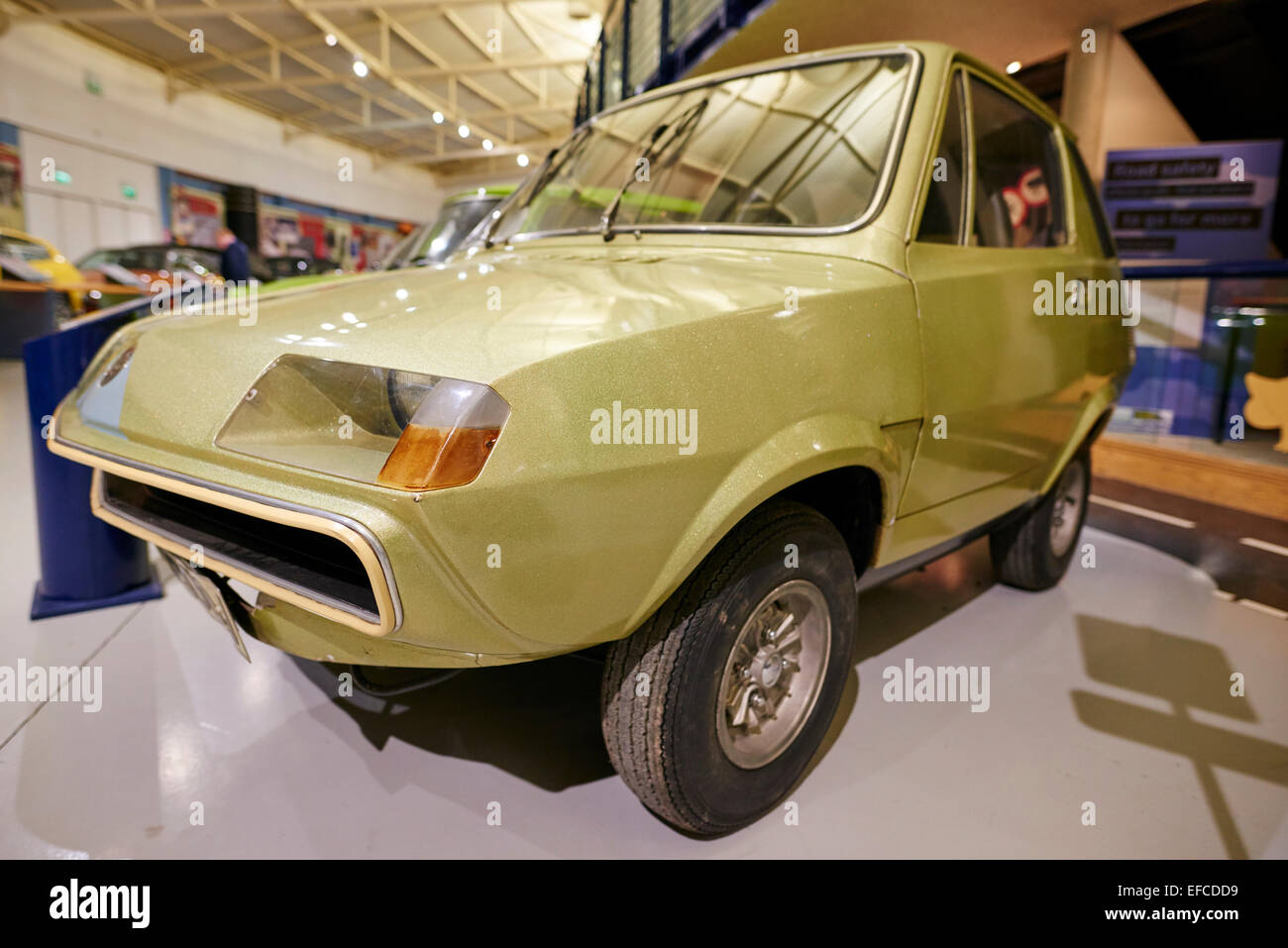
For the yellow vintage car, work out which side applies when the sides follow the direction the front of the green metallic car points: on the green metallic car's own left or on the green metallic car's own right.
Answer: on the green metallic car's own right

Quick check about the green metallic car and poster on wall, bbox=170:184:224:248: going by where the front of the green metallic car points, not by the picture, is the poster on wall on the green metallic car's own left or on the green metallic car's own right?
on the green metallic car's own right

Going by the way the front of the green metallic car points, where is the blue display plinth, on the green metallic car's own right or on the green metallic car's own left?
on the green metallic car's own right

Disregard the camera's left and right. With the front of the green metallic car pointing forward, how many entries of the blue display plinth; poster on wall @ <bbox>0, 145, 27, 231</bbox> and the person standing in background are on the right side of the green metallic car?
3

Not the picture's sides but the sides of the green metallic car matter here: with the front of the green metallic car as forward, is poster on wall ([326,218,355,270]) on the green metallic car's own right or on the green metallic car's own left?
on the green metallic car's own right

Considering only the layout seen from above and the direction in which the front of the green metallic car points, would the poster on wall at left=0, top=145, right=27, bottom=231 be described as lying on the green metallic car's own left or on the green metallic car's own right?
on the green metallic car's own right

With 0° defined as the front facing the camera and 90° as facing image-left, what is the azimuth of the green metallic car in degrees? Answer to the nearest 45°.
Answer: approximately 45°
